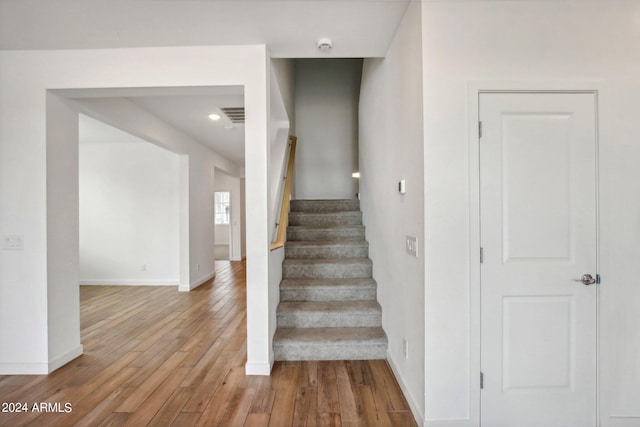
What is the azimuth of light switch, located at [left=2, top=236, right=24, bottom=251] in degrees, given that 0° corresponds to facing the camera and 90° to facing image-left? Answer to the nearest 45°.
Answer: approximately 0°

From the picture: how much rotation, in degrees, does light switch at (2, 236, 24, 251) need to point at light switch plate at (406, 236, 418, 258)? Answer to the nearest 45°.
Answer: approximately 45° to its left

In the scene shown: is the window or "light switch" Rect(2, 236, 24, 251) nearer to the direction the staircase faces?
the light switch

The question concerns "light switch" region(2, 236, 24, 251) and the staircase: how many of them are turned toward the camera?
2
